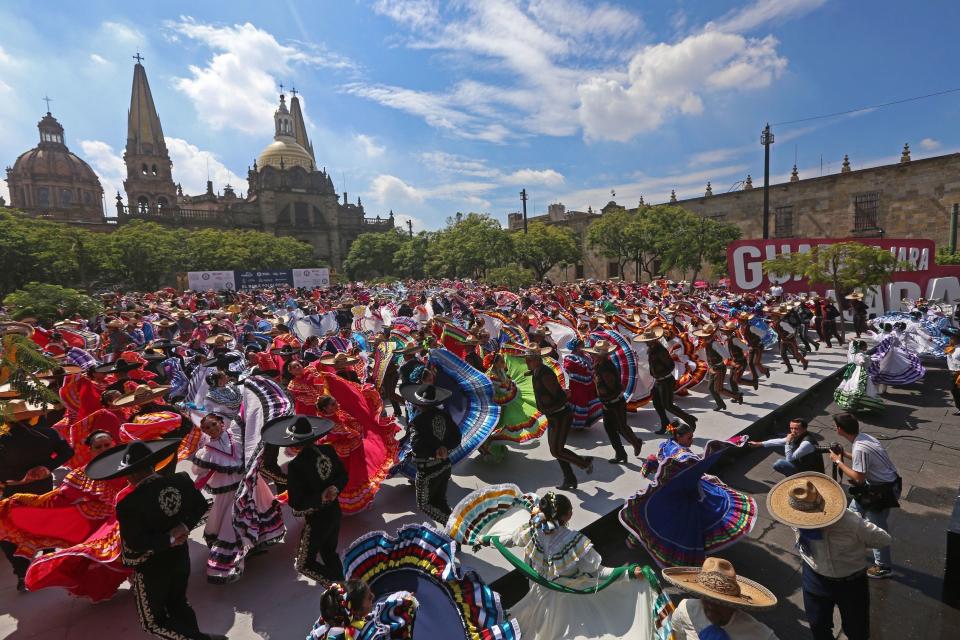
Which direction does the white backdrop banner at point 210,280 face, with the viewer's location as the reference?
facing the viewer

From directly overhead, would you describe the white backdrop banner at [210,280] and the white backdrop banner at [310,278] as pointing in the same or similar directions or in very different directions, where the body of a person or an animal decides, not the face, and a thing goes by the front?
same or similar directions

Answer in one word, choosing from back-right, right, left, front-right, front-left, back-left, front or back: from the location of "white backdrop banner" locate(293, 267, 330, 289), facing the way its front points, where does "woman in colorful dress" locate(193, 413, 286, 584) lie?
front

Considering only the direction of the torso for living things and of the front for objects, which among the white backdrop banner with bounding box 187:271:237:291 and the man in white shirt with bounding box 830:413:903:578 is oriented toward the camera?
the white backdrop banner

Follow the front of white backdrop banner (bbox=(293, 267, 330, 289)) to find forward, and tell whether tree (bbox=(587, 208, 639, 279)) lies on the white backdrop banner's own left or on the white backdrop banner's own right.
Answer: on the white backdrop banner's own left

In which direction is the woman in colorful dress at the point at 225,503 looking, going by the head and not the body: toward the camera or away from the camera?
toward the camera

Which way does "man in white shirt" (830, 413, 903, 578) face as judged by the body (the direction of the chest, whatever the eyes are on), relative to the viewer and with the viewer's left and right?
facing to the left of the viewer

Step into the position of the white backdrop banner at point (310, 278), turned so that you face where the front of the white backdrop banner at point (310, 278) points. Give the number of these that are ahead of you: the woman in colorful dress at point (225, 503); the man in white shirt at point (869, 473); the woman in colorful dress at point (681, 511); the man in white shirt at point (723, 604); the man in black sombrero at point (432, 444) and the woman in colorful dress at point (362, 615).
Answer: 6

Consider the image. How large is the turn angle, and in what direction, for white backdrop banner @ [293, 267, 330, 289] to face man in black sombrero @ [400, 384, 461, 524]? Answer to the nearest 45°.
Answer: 0° — it already faces them

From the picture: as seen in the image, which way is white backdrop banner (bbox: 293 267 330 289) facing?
toward the camera

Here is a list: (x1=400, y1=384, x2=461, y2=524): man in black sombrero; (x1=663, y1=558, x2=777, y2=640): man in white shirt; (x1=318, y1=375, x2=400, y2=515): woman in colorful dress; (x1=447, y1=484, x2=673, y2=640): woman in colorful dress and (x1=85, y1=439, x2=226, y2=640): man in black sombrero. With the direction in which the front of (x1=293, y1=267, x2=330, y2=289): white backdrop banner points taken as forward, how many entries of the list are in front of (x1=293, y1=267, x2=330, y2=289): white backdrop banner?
5

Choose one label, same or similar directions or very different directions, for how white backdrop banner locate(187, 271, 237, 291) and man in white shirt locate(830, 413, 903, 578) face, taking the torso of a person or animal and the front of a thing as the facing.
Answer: very different directions

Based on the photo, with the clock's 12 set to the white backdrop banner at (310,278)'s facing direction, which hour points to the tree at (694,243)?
The tree is roughly at 10 o'clock from the white backdrop banner.

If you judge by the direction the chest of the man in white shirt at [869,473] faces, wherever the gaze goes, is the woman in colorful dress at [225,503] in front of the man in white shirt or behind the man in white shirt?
in front

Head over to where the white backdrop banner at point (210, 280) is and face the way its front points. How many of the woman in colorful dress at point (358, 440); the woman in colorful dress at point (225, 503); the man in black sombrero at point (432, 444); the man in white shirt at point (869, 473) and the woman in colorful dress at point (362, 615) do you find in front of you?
5

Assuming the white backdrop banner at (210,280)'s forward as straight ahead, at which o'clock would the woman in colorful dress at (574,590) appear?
The woman in colorful dress is roughly at 12 o'clock from the white backdrop banner.

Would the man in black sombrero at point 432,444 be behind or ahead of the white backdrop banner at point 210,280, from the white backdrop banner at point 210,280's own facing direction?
ahead

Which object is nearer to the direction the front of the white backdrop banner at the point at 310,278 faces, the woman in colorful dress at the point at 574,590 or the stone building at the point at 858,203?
the woman in colorful dress

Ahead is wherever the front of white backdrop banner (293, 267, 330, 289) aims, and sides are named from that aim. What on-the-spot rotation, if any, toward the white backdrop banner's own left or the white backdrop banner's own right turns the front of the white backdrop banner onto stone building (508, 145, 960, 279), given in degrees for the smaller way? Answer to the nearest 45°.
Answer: approximately 90° to the white backdrop banner's own left

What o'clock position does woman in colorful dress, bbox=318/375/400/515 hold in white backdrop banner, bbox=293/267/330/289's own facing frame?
The woman in colorful dress is roughly at 12 o'clock from the white backdrop banner.
